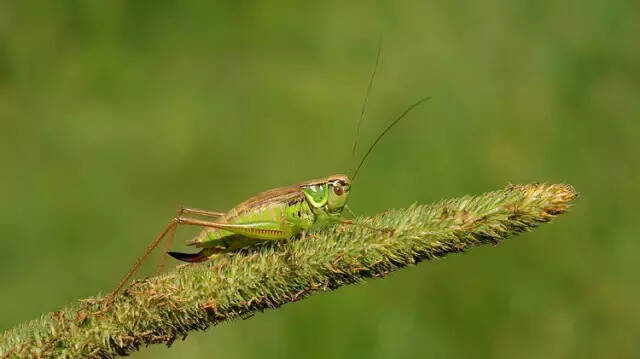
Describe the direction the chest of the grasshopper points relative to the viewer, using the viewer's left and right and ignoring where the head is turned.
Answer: facing to the right of the viewer
